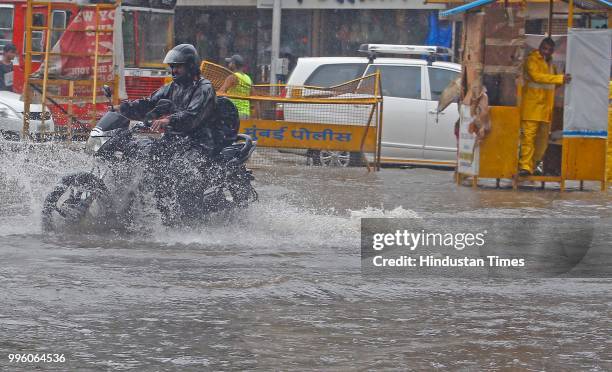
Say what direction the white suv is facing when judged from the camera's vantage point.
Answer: facing to the right of the viewer

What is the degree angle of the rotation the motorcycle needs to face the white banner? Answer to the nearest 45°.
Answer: approximately 180°

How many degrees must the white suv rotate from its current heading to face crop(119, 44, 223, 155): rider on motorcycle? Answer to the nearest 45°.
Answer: approximately 90° to its right

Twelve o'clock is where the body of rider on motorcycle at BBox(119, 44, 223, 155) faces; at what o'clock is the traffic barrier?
The traffic barrier is roughly at 5 o'clock from the rider on motorcycle.

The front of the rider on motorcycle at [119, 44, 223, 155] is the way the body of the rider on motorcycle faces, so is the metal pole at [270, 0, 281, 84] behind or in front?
behind

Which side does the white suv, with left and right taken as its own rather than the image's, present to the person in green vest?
back

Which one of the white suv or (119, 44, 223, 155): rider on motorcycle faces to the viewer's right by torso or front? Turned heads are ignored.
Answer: the white suv

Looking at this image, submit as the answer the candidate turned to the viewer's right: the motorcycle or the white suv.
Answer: the white suv

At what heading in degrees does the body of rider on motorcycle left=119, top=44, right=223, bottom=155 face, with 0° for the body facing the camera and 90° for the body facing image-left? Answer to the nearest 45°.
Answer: approximately 45°
